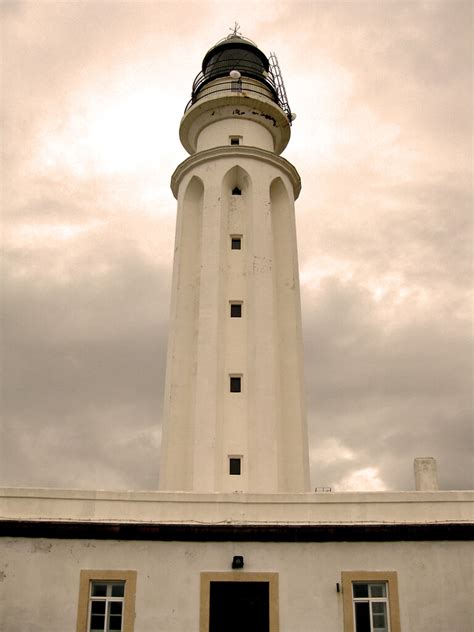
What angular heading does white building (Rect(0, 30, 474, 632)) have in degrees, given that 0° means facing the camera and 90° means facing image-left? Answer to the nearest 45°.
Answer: approximately 0°
